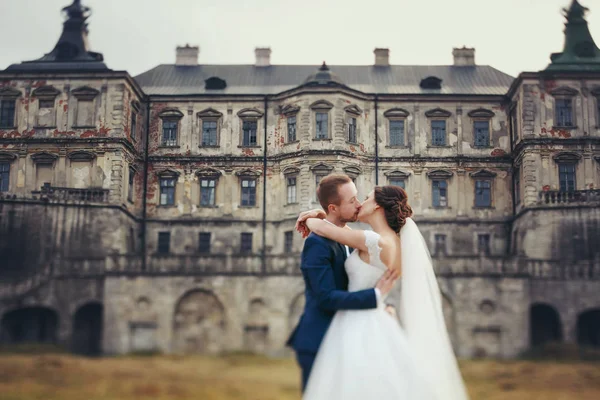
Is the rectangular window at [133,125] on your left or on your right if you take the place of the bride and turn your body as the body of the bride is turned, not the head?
on your right

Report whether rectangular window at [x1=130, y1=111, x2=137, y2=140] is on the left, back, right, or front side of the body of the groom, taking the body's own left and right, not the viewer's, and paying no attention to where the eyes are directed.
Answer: left

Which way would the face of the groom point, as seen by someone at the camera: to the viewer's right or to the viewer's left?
to the viewer's right

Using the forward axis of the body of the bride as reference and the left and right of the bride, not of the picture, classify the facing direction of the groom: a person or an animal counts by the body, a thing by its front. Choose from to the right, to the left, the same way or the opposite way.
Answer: the opposite way

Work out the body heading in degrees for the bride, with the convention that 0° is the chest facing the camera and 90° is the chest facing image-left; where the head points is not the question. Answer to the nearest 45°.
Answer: approximately 90°

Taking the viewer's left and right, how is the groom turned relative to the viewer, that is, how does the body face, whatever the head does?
facing to the right of the viewer
